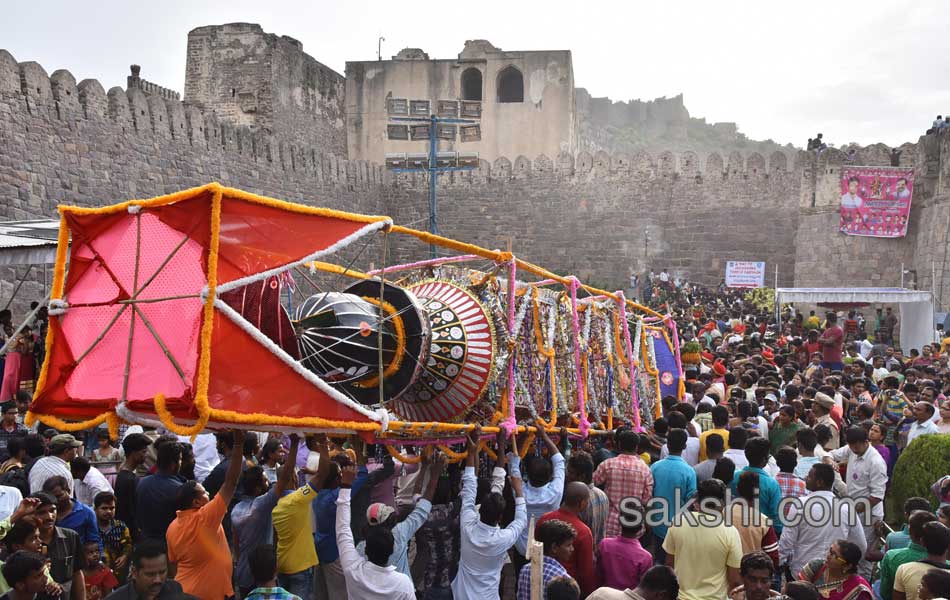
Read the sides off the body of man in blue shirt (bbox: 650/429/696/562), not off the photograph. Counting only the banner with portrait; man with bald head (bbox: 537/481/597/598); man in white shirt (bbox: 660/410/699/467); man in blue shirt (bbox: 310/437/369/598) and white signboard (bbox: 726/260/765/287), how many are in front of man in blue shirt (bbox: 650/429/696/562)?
3

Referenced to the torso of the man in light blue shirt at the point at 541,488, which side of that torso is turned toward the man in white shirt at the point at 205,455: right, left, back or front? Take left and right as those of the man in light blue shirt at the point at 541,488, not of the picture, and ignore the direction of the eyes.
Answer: left

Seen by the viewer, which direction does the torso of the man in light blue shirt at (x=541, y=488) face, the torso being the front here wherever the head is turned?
away from the camera

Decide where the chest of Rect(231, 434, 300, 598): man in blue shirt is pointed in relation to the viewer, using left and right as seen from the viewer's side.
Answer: facing away from the viewer and to the right of the viewer

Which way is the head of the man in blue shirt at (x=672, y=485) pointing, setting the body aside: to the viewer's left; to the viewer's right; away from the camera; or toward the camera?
away from the camera

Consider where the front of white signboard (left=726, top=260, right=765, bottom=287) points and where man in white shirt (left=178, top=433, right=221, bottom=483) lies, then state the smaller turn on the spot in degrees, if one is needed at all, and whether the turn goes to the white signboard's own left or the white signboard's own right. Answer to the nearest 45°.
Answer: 0° — it already faces them

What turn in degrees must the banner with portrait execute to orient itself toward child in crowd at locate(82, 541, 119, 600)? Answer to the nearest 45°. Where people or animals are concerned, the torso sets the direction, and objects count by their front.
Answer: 0° — it already faces them

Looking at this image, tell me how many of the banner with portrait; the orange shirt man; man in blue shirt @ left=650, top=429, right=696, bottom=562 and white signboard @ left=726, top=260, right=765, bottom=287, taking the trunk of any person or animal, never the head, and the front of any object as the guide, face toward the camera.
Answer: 2

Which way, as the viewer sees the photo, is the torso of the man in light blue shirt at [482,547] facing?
away from the camera

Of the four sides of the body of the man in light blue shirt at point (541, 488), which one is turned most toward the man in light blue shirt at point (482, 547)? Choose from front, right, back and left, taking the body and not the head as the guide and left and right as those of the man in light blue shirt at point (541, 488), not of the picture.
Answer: back

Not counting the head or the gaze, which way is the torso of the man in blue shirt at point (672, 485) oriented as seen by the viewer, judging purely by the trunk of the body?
away from the camera

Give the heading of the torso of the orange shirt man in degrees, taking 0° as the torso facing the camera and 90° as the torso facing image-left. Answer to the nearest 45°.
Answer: approximately 225°

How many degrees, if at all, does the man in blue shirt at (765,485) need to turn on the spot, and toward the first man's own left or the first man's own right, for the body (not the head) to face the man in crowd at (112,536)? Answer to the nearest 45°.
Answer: approximately 135° to the first man's own left

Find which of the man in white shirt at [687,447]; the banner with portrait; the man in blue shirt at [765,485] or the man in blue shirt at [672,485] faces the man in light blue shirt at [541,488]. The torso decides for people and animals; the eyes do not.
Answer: the banner with portrait

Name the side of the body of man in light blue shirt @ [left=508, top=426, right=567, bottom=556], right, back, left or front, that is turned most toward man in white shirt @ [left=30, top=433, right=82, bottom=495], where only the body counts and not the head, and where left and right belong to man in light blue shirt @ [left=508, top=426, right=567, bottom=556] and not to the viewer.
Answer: left

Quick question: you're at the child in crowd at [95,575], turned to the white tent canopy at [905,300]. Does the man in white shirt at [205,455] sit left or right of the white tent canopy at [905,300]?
left

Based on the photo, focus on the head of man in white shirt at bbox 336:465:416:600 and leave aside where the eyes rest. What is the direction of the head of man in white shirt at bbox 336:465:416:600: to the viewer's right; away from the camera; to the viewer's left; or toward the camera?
away from the camera
